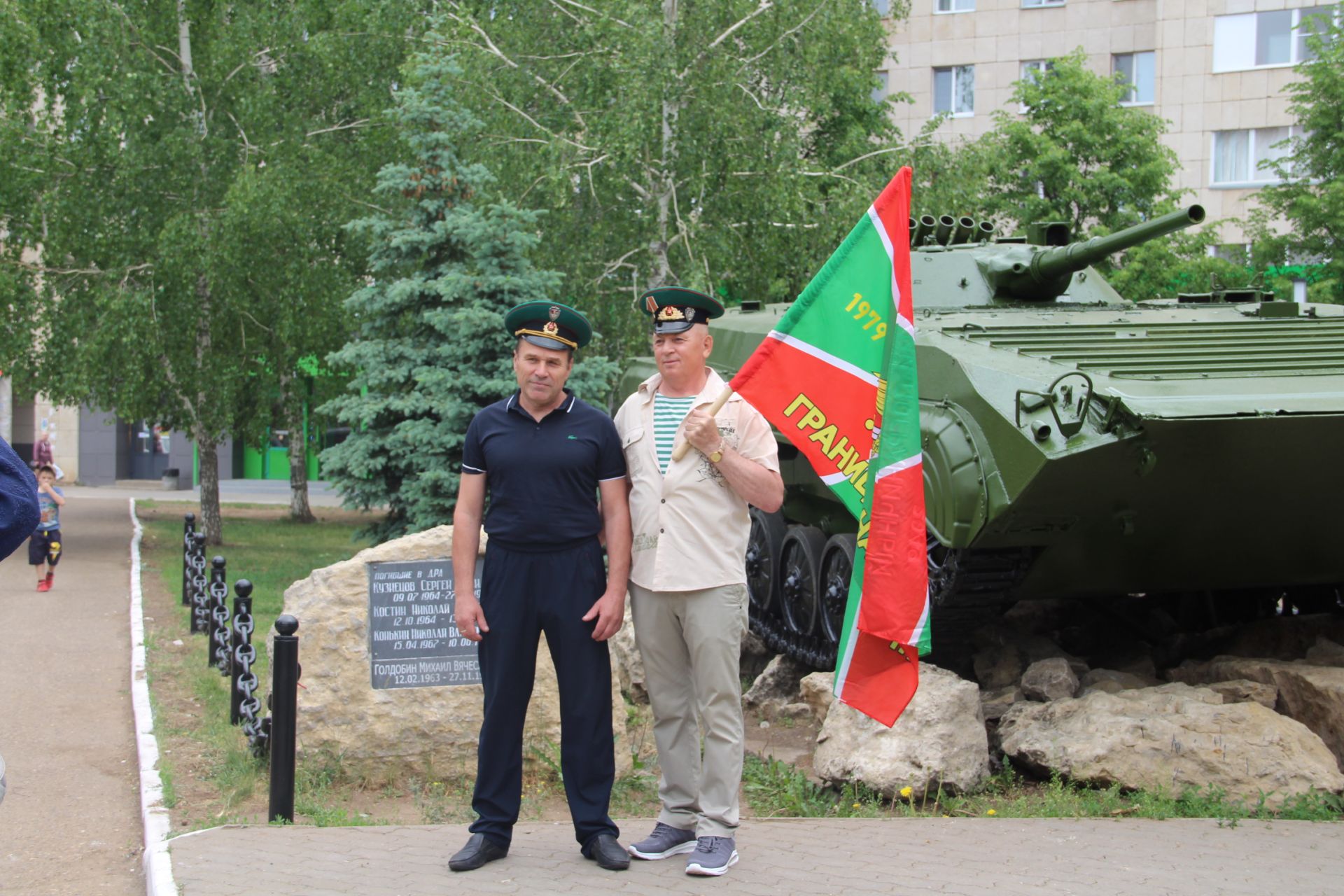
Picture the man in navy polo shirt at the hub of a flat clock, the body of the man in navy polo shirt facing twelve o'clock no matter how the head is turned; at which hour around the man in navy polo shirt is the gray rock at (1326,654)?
The gray rock is roughly at 8 o'clock from the man in navy polo shirt.

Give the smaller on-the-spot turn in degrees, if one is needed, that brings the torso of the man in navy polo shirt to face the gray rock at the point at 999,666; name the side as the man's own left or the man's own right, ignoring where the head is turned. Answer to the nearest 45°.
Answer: approximately 135° to the man's own left

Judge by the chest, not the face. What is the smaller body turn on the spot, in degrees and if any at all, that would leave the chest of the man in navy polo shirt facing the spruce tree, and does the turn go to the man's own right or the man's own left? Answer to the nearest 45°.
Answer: approximately 180°

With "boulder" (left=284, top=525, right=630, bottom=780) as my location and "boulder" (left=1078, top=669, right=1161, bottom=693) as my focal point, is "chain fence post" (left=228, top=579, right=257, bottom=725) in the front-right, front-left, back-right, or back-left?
back-left

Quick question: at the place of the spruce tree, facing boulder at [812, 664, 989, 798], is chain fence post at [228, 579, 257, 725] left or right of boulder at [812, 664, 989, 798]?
right

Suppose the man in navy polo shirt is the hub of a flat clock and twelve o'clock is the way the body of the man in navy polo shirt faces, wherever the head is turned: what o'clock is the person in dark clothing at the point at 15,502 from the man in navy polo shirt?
The person in dark clothing is roughly at 1 o'clock from the man in navy polo shirt.
